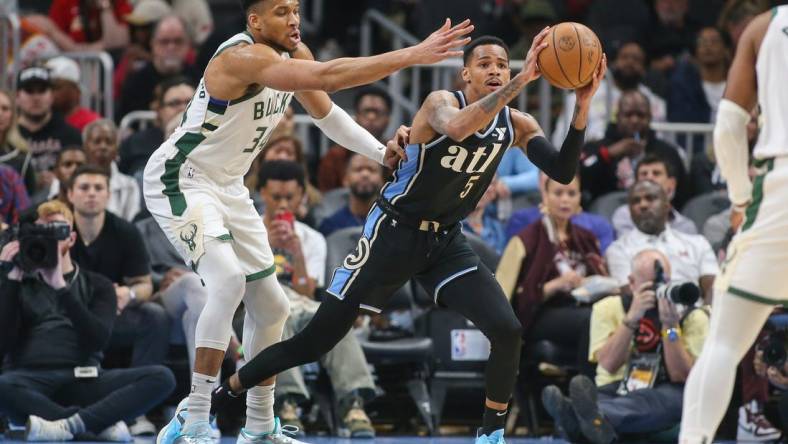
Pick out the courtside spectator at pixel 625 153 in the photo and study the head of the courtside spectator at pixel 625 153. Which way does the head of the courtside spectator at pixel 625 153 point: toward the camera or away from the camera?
toward the camera

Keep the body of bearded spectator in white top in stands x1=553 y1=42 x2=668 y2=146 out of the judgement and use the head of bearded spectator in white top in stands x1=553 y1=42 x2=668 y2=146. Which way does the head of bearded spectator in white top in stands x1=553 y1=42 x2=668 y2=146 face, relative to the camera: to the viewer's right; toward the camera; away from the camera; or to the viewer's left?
toward the camera

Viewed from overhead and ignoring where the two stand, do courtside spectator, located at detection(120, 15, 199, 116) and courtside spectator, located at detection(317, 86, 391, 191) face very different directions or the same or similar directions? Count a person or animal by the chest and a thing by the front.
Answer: same or similar directions

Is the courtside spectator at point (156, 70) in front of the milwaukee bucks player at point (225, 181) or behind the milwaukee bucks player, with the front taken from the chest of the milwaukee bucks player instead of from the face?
behind

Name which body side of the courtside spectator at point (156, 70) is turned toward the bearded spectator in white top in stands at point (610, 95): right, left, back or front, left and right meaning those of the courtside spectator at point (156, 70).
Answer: left

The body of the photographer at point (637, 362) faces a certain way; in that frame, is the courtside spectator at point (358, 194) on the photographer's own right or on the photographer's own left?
on the photographer's own right

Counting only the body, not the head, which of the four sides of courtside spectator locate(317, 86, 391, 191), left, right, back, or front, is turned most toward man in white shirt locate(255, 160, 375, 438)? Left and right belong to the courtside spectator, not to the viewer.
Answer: front

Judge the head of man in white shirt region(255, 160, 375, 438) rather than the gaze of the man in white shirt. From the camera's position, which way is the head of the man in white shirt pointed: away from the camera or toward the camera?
toward the camera

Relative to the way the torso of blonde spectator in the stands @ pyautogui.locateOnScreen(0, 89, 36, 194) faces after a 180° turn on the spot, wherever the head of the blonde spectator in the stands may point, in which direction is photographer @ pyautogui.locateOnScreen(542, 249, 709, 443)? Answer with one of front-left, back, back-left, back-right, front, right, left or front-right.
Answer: back-right

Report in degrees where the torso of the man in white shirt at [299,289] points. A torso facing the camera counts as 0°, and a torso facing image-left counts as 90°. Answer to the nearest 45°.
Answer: approximately 0°

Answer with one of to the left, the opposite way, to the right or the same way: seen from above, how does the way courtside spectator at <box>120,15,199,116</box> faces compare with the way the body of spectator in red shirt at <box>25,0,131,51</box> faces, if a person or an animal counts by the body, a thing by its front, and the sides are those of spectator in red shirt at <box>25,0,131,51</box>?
the same way

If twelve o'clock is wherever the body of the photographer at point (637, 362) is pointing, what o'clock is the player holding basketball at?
The player holding basketball is roughly at 1 o'clock from the photographer.

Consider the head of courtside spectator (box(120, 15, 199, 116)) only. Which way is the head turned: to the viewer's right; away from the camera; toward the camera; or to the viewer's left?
toward the camera

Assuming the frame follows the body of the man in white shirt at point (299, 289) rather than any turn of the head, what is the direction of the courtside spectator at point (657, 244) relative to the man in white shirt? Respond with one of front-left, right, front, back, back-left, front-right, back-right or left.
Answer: left

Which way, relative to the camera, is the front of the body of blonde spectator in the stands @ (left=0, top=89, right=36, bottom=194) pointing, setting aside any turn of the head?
toward the camera

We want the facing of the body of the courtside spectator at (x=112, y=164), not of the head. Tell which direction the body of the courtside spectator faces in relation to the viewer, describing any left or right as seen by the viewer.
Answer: facing the viewer

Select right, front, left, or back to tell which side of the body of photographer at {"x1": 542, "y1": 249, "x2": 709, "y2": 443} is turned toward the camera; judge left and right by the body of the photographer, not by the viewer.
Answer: front
